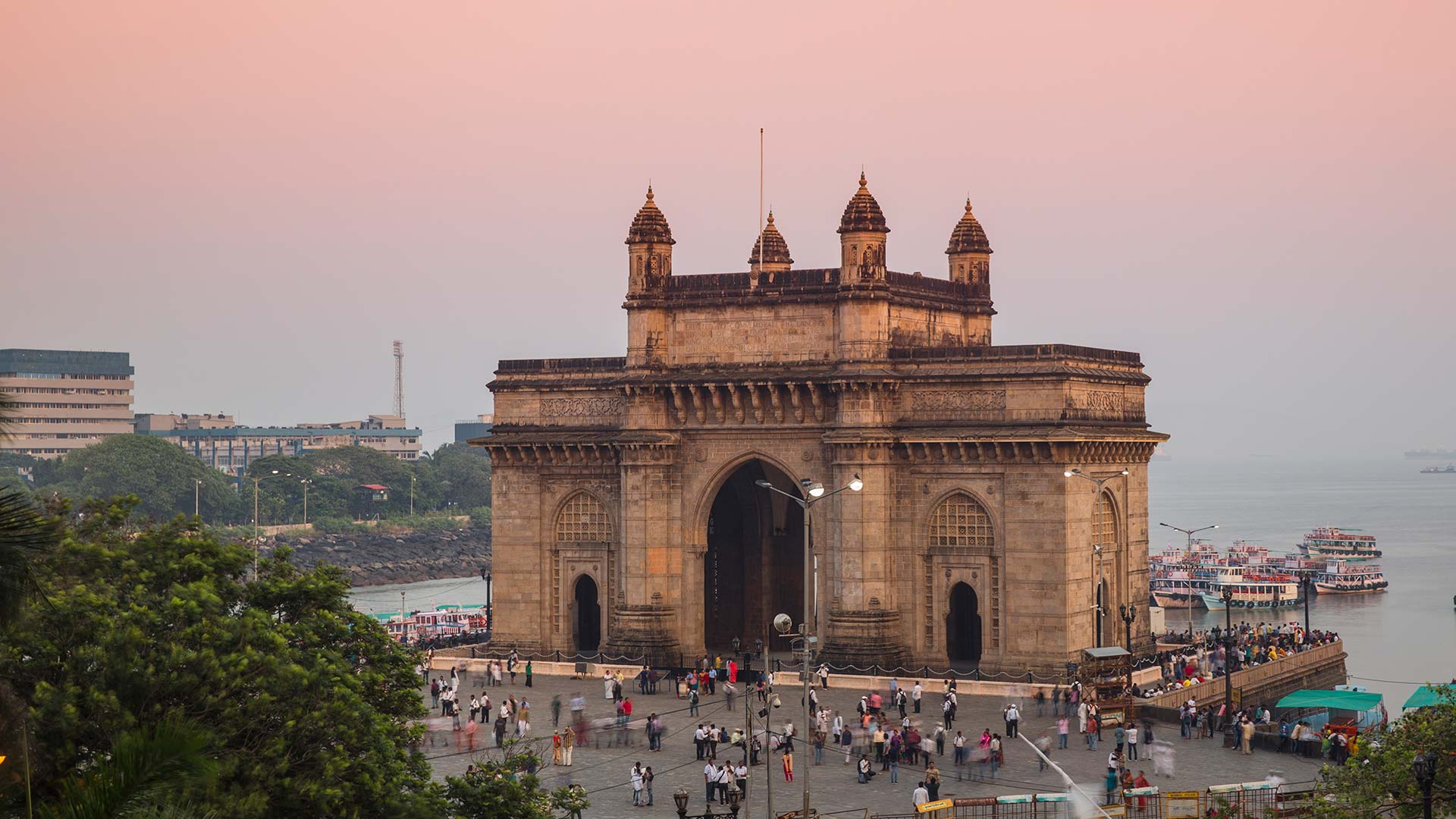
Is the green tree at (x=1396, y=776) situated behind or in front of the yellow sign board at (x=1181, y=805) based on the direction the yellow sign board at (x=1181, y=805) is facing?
in front

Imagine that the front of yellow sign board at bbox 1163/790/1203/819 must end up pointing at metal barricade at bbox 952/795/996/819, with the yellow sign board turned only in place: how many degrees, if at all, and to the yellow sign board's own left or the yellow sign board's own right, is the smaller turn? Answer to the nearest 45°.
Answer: approximately 90° to the yellow sign board's own right

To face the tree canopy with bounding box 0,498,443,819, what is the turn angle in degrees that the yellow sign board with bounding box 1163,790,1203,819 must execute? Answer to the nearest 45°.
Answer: approximately 45° to its right

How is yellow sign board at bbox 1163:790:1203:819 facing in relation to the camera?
toward the camera

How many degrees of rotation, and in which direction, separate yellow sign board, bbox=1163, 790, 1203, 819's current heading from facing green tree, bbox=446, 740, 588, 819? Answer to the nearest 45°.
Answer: approximately 45° to its right
